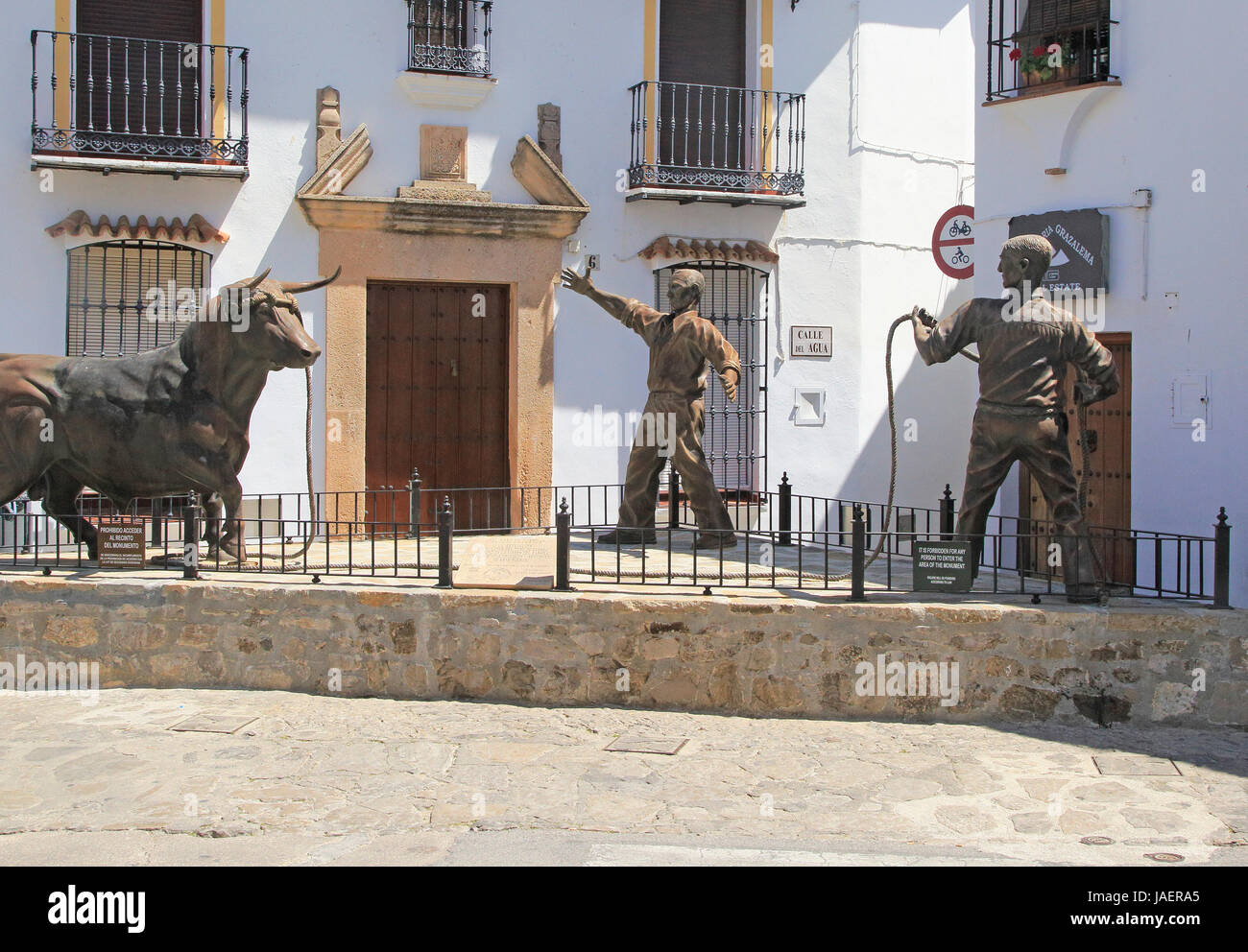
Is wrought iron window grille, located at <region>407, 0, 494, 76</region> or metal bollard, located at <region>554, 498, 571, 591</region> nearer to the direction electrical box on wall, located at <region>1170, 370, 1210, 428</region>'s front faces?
the metal bollard

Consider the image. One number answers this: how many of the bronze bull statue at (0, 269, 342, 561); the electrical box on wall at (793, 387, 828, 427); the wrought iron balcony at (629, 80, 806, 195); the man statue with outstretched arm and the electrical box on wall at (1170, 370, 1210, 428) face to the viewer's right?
1

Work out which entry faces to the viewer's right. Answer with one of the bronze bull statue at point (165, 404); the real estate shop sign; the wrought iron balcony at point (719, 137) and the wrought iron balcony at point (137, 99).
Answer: the bronze bull statue

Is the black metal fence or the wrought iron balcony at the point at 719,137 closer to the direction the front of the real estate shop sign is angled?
the black metal fence

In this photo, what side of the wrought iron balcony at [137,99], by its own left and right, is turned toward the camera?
front

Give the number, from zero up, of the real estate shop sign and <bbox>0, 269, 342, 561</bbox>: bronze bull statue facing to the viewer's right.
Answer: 1

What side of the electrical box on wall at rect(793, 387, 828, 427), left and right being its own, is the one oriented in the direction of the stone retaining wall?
front

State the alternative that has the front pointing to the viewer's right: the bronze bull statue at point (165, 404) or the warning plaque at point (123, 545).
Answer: the bronze bull statue

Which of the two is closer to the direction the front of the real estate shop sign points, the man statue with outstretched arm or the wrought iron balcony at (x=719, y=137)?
the man statue with outstretched arm

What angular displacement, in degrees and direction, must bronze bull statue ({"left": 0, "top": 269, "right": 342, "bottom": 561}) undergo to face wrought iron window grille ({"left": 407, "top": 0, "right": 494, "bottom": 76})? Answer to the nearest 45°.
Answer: approximately 45° to its left

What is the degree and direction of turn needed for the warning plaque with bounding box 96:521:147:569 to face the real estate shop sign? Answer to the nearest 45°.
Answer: approximately 90° to its left

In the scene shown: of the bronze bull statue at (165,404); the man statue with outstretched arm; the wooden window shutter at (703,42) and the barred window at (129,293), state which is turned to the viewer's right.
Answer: the bronze bull statue

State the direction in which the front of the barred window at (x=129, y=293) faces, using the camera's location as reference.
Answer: facing the viewer

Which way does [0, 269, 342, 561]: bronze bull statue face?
to the viewer's right

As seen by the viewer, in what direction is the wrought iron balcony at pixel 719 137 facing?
toward the camera

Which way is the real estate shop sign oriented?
toward the camera
